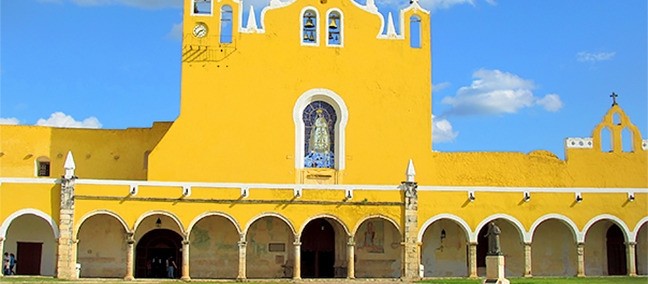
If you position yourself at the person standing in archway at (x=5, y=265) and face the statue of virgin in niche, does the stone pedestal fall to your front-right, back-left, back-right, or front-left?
front-right

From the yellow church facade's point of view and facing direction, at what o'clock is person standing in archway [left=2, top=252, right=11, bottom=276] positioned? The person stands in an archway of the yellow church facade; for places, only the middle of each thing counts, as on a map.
The person standing in archway is roughly at 3 o'clock from the yellow church facade.

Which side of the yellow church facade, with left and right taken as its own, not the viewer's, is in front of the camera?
front

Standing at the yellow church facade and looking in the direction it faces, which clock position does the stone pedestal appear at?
The stone pedestal is roughly at 11 o'clock from the yellow church facade.

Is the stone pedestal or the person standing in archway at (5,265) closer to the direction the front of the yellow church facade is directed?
the stone pedestal
